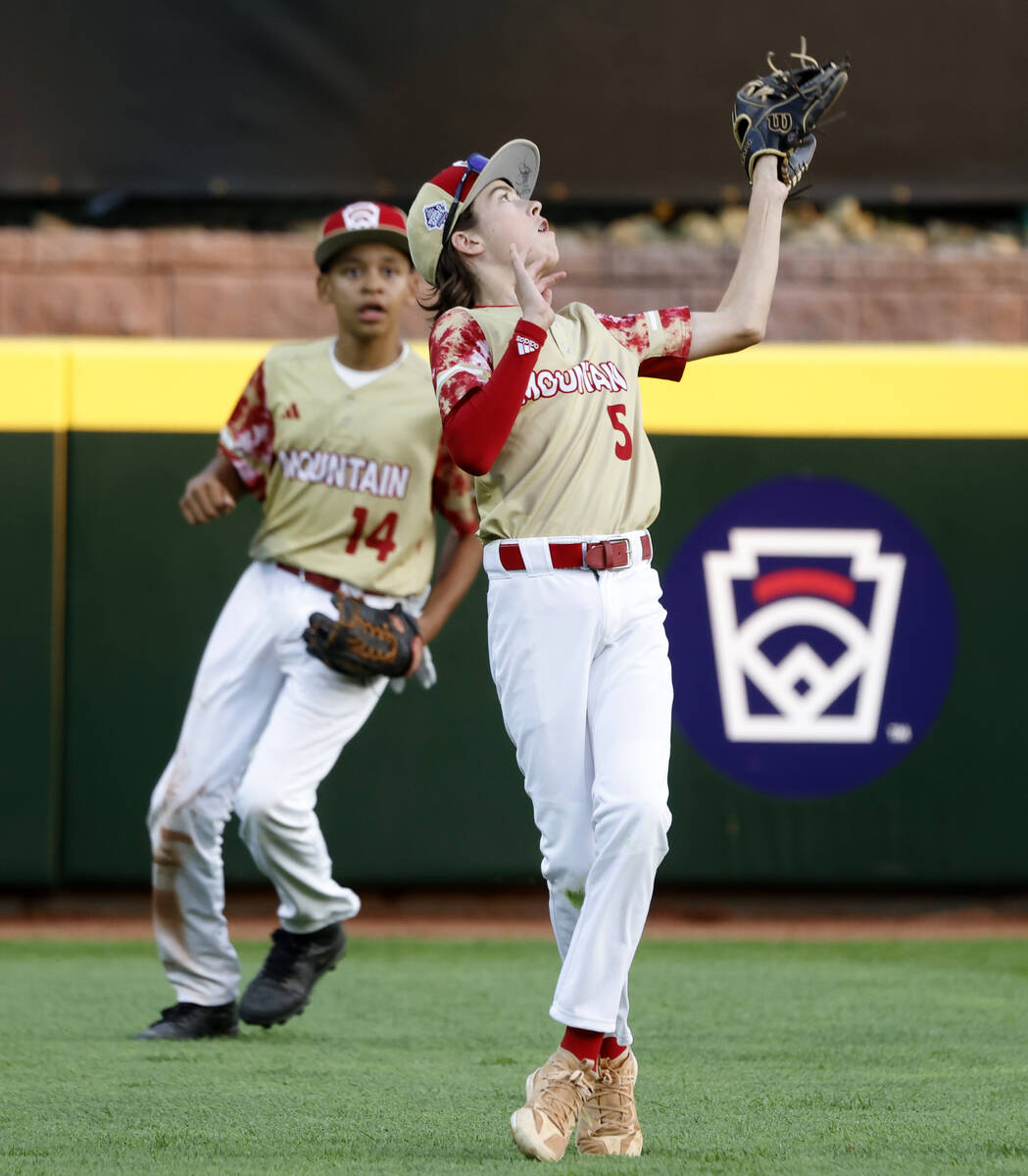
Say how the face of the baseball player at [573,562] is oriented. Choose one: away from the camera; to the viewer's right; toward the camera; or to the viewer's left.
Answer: to the viewer's right

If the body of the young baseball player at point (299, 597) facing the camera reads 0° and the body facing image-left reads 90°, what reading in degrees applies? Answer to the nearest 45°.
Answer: approximately 0°

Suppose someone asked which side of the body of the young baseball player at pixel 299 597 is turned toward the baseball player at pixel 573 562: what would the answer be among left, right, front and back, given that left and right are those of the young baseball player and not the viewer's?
front
